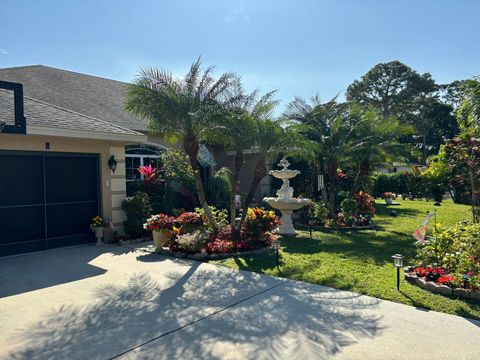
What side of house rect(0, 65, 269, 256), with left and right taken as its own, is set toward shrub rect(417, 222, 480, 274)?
front

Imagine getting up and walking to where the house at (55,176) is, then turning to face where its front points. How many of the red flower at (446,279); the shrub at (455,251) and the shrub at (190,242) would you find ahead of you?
3

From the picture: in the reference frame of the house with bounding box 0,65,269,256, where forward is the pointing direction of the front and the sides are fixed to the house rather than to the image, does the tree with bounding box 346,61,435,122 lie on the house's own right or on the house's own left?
on the house's own left

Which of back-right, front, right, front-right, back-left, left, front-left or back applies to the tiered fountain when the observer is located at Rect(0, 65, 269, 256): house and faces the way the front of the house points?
front-left

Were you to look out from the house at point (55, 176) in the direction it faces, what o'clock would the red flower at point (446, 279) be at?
The red flower is roughly at 12 o'clock from the house.

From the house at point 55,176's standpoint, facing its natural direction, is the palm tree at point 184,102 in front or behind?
in front

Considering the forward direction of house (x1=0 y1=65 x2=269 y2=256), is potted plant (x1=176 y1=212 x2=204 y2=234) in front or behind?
in front

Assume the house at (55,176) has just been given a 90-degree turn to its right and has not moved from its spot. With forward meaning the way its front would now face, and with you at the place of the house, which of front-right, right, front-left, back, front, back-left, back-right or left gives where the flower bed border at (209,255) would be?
left

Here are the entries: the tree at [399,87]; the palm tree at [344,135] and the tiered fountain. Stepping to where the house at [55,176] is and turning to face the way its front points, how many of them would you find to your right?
0

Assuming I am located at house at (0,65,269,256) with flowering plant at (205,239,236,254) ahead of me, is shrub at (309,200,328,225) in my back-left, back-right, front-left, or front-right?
front-left

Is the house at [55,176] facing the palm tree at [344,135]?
no

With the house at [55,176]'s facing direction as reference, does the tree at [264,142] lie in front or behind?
in front

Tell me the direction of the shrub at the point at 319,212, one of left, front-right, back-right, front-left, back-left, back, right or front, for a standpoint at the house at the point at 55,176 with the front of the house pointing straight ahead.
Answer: front-left

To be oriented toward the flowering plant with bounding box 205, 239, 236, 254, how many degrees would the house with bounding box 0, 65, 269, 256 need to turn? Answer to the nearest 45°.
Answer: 0° — it already faces it

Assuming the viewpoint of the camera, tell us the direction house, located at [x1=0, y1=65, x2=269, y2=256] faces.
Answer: facing the viewer and to the right of the viewer
